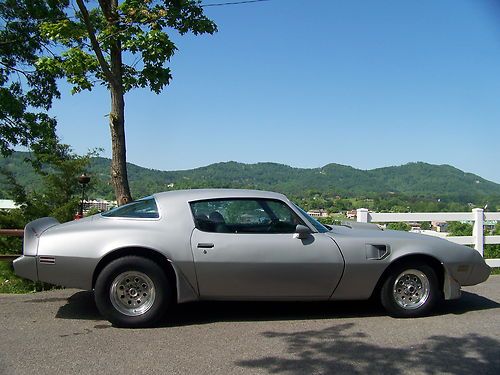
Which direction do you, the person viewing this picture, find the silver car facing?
facing to the right of the viewer

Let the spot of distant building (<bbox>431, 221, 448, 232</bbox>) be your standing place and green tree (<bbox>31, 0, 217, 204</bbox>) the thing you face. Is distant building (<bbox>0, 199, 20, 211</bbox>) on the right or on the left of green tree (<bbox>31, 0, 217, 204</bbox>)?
right

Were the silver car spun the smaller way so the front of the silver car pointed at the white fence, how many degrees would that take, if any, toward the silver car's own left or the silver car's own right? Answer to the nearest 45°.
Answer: approximately 45° to the silver car's own left

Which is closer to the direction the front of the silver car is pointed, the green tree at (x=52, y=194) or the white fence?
the white fence

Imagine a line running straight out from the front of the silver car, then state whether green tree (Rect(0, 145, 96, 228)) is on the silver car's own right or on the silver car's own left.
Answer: on the silver car's own left

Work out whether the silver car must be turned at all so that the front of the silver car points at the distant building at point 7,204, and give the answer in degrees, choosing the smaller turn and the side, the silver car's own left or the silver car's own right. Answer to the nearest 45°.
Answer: approximately 135° to the silver car's own left

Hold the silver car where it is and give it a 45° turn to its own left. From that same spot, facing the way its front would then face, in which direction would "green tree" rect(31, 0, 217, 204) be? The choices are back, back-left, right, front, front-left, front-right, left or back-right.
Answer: left

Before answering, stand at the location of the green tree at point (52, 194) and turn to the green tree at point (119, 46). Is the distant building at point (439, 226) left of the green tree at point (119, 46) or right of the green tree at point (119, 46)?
left
